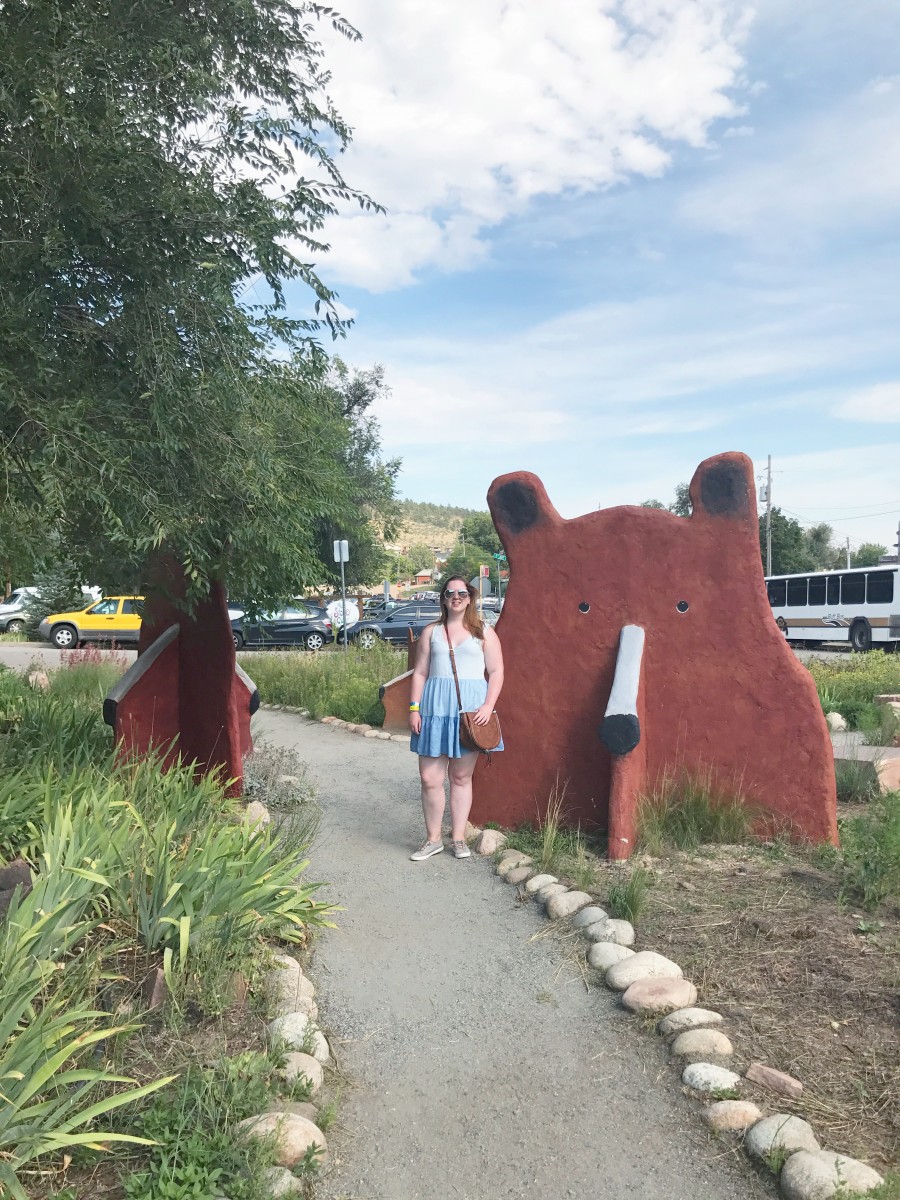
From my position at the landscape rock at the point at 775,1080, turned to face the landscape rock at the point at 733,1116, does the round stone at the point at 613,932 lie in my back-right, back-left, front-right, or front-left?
back-right

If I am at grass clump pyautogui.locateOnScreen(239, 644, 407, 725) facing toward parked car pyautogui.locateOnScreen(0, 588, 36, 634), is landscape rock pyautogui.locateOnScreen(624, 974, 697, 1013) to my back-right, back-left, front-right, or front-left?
back-left

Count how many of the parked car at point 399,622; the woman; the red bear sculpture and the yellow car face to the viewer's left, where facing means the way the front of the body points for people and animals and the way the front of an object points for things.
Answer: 2

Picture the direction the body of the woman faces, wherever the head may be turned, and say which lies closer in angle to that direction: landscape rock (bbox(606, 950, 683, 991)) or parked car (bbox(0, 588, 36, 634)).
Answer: the landscape rock

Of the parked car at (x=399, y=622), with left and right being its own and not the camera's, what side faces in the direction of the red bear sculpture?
left

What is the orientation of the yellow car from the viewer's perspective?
to the viewer's left

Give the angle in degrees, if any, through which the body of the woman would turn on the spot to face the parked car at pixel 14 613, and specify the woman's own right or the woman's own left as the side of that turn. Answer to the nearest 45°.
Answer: approximately 135° to the woman's own right

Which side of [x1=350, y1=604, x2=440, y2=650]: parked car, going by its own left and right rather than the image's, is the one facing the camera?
left

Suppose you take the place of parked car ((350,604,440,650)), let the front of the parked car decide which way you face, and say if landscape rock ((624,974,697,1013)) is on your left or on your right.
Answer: on your left

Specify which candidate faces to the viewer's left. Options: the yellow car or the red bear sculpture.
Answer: the yellow car

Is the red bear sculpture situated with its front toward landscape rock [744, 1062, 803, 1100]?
yes
